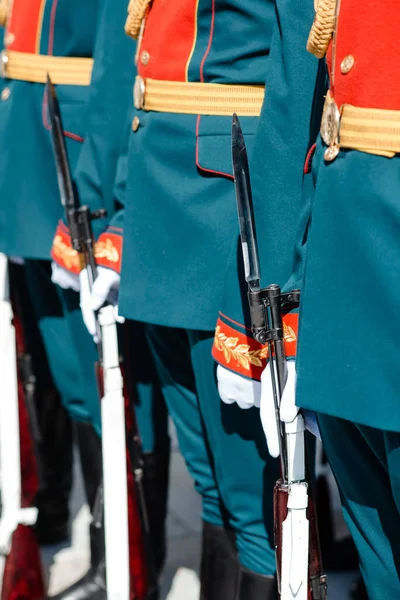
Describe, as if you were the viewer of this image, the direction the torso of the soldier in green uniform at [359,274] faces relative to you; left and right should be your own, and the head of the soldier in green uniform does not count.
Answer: facing the viewer and to the left of the viewer

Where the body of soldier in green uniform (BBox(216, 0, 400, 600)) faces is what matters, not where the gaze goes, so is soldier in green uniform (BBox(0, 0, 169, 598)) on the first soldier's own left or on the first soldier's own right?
on the first soldier's own right

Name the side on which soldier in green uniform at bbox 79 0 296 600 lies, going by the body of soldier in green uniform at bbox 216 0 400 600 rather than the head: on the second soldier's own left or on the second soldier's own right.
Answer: on the second soldier's own right
